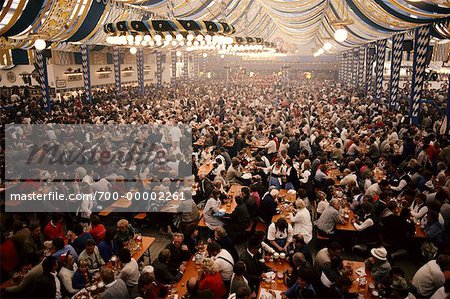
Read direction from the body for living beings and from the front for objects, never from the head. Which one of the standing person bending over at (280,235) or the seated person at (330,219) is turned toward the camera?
the standing person bending over at (280,235)

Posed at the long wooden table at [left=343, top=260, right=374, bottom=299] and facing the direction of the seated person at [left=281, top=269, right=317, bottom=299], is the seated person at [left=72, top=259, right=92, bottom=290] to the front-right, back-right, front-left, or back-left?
front-right

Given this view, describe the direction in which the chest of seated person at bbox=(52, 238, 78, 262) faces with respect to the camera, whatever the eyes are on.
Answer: to the viewer's right

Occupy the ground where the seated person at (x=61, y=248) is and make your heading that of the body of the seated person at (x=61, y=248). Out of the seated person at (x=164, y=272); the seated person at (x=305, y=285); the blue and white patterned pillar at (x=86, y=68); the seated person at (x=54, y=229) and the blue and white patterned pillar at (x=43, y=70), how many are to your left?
3

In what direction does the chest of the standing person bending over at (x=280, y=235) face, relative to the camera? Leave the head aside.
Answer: toward the camera

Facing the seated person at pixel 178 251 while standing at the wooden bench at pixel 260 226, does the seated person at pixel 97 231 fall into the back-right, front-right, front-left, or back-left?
front-right

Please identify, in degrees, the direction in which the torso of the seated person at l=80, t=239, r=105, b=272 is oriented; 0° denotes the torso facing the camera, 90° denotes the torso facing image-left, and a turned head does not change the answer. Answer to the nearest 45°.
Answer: approximately 45°

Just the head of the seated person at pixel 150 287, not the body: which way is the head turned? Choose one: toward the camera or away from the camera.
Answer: away from the camera
